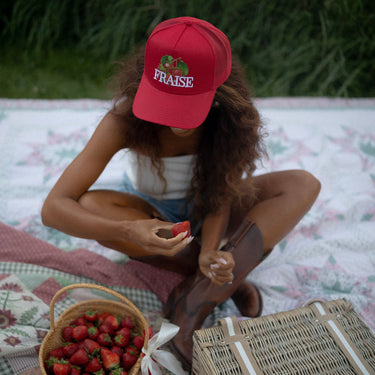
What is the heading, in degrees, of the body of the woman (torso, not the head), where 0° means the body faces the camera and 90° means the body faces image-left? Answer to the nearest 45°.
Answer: approximately 0°

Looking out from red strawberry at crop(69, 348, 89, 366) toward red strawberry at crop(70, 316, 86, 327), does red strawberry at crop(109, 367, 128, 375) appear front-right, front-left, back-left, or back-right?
back-right
